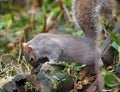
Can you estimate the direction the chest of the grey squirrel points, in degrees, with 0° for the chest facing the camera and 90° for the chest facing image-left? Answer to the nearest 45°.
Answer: approximately 90°
